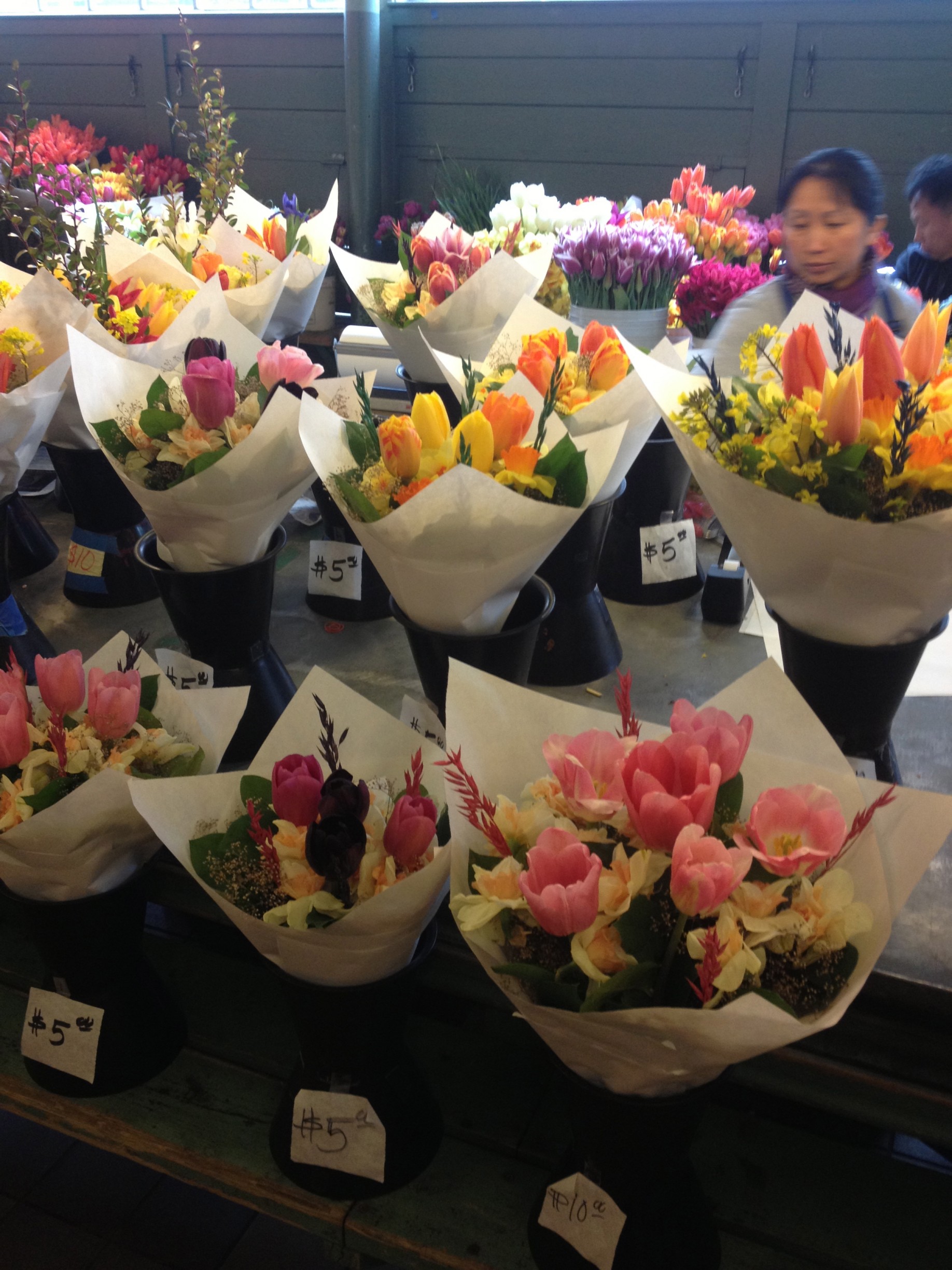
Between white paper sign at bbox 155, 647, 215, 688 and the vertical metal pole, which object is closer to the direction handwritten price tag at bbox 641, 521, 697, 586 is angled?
the white paper sign

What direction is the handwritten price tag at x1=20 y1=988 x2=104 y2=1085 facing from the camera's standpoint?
toward the camera

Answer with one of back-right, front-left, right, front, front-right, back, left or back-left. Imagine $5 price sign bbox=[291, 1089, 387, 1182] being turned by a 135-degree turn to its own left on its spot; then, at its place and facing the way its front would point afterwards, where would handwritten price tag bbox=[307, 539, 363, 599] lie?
front-left

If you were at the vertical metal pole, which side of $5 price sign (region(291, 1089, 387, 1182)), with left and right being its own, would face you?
back

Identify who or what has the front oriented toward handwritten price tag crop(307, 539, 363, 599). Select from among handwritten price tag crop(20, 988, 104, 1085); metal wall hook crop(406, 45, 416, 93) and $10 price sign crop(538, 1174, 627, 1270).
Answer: the metal wall hook

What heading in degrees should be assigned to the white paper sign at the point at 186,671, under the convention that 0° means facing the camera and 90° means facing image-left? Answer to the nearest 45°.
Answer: approximately 0°

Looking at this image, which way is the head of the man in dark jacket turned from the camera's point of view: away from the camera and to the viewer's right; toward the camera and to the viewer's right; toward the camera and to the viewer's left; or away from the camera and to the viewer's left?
toward the camera and to the viewer's left

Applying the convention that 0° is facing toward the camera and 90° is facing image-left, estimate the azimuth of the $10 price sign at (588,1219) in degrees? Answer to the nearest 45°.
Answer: approximately 0°

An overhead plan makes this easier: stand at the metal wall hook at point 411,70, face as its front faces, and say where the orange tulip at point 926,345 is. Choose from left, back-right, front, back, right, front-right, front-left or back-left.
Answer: front

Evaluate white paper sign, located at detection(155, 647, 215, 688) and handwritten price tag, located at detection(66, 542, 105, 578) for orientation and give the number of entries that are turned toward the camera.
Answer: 2

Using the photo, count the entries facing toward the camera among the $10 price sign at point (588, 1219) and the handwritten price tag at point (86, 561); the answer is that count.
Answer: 2

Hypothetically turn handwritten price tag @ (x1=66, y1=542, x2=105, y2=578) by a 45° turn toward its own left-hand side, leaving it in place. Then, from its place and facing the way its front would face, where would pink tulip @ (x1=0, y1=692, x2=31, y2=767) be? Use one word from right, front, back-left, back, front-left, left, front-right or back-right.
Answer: front-right

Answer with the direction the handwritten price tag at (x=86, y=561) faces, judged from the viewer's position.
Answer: facing the viewer

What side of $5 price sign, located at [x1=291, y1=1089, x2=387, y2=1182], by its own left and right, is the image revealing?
front
